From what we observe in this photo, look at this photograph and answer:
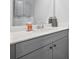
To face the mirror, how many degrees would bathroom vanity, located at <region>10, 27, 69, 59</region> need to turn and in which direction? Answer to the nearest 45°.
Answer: approximately 135° to its left

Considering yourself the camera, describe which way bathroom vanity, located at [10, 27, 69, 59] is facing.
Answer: facing the viewer and to the right of the viewer
